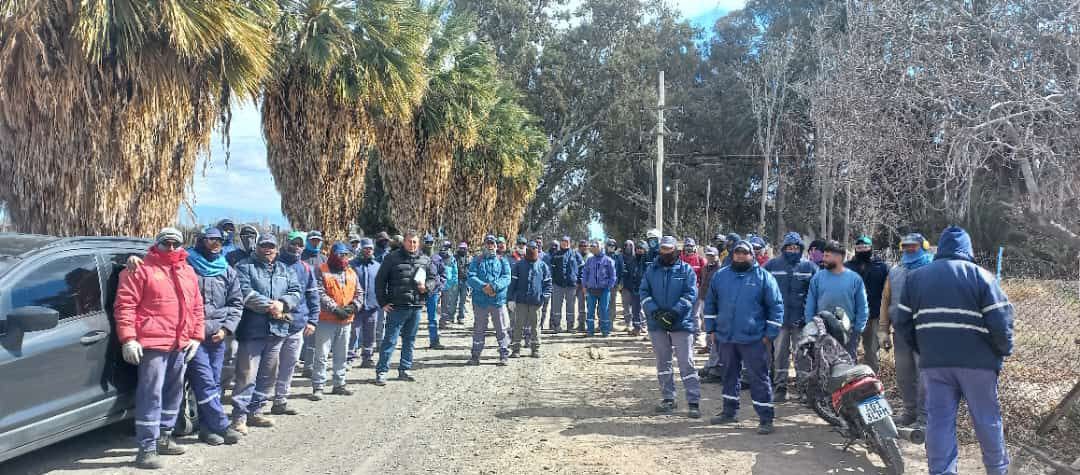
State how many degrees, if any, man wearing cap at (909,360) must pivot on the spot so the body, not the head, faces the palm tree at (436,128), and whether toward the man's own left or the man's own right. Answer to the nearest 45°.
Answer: approximately 90° to the man's own right

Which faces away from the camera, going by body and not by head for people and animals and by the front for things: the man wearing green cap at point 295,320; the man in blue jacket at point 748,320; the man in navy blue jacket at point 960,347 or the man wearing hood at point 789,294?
the man in navy blue jacket

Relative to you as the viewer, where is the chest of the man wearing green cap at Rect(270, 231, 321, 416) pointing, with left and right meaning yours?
facing the viewer and to the right of the viewer

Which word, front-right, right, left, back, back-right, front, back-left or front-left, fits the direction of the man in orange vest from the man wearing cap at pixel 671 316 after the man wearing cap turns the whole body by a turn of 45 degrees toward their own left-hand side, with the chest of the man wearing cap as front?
back-right

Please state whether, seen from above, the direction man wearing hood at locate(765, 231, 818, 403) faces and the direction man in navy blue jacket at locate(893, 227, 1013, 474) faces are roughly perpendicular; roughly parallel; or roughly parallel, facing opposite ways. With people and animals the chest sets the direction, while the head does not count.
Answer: roughly parallel, facing opposite ways

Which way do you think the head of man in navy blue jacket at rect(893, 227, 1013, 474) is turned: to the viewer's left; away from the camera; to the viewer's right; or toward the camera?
away from the camera

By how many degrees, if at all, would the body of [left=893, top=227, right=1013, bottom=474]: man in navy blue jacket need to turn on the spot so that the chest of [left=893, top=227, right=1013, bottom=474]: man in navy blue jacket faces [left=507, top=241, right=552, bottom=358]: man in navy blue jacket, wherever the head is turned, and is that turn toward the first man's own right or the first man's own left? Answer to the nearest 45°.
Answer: approximately 45° to the first man's own left

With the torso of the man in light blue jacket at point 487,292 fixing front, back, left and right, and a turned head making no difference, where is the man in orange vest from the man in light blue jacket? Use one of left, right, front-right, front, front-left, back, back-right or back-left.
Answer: front-right

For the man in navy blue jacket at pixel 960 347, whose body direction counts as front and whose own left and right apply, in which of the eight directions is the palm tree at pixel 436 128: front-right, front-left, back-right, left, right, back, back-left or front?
front-left

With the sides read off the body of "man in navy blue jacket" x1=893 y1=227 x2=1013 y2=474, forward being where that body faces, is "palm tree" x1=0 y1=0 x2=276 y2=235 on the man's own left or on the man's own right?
on the man's own left

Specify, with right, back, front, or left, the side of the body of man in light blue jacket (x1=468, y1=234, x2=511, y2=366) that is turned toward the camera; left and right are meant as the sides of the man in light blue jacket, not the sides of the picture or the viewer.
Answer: front

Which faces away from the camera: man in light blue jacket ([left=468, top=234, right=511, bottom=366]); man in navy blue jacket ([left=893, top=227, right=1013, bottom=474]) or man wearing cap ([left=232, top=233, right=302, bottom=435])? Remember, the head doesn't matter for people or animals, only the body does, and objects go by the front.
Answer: the man in navy blue jacket

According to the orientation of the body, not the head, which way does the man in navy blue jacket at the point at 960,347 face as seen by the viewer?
away from the camera

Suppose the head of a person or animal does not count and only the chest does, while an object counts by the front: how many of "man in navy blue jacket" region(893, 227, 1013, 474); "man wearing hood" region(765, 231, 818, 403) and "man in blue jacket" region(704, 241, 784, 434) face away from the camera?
1

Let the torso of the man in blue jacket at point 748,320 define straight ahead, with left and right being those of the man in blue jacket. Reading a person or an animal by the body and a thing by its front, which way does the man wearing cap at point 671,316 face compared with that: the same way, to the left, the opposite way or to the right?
the same way

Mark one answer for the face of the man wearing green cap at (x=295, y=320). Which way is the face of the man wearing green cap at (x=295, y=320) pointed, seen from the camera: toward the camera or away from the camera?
toward the camera

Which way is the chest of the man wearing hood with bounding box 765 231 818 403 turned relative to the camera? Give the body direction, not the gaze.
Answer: toward the camera

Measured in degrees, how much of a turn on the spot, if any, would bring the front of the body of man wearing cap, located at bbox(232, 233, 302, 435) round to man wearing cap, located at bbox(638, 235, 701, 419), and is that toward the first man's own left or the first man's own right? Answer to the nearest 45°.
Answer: approximately 45° to the first man's own left
